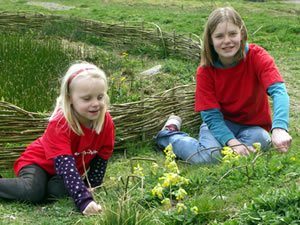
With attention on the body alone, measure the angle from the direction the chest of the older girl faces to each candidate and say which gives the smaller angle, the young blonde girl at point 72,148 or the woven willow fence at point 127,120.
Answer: the young blonde girl

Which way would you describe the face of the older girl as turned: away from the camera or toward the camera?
toward the camera

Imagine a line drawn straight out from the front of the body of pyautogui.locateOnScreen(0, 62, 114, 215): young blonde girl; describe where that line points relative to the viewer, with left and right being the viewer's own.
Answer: facing the viewer and to the right of the viewer

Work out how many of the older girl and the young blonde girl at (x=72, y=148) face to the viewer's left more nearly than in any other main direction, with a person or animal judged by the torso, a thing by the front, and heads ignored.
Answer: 0

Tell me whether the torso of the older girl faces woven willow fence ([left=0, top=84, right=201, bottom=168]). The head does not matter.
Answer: no

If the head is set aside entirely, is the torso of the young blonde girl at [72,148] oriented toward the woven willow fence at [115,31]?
no

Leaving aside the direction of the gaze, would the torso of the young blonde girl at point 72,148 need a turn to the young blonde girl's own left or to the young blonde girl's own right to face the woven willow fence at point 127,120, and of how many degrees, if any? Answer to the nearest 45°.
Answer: approximately 90° to the young blonde girl's own left

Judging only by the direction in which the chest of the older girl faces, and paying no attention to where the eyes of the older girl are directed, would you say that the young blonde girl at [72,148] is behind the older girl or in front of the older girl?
in front

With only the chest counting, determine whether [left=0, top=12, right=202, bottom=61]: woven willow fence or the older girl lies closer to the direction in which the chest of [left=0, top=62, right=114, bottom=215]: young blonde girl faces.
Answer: the older girl

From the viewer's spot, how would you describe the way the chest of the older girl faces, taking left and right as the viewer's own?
facing the viewer

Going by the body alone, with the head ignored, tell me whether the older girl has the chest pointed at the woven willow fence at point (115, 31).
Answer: no

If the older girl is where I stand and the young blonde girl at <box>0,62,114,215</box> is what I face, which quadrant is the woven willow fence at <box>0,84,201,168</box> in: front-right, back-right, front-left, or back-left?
front-right
